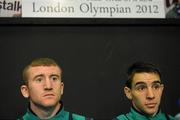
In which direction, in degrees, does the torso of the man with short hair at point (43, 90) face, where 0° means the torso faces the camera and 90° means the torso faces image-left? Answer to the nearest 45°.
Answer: approximately 0°

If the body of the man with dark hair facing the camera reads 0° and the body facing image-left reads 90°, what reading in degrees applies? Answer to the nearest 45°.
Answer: approximately 315°

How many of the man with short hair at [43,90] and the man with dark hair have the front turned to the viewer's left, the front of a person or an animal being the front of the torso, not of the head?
0
